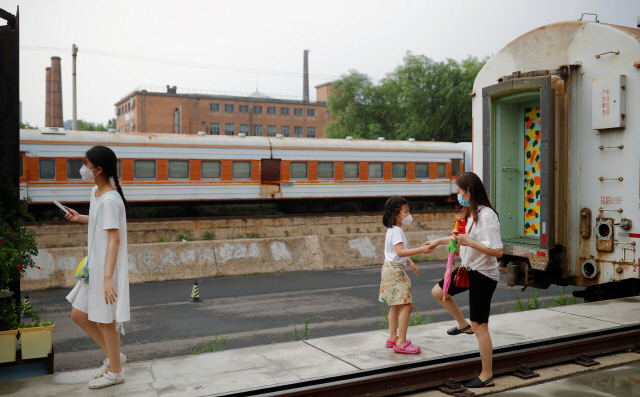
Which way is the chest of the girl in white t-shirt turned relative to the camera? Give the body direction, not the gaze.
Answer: to the viewer's right

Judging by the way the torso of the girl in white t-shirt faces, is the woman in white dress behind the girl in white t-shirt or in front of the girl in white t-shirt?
behind

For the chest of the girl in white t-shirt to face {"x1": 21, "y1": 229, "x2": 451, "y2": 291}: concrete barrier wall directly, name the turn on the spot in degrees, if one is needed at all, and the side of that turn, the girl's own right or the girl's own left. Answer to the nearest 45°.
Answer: approximately 135° to the girl's own left

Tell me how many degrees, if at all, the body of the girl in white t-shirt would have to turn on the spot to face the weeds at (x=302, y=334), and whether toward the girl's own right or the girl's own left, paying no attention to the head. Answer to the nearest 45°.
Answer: approximately 135° to the girl's own left

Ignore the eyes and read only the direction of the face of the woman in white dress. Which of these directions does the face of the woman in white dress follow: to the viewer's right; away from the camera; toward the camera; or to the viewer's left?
to the viewer's left

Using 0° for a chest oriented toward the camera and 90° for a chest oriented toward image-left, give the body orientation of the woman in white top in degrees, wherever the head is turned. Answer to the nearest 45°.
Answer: approximately 90°

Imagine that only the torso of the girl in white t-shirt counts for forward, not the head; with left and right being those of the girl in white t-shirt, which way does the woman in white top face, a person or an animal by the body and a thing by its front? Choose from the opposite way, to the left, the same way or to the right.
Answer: the opposite way

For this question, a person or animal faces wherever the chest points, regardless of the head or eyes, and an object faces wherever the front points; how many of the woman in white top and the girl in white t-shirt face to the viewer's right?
1

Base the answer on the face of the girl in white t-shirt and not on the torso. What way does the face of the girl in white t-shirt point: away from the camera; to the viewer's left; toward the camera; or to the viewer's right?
to the viewer's right

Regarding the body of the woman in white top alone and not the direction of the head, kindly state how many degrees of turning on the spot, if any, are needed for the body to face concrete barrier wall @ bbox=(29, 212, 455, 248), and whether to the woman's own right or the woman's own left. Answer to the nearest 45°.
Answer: approximately 45° to the woman's own right

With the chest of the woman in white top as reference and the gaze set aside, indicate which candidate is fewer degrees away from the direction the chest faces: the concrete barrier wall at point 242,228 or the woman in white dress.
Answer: the woman in white dress
